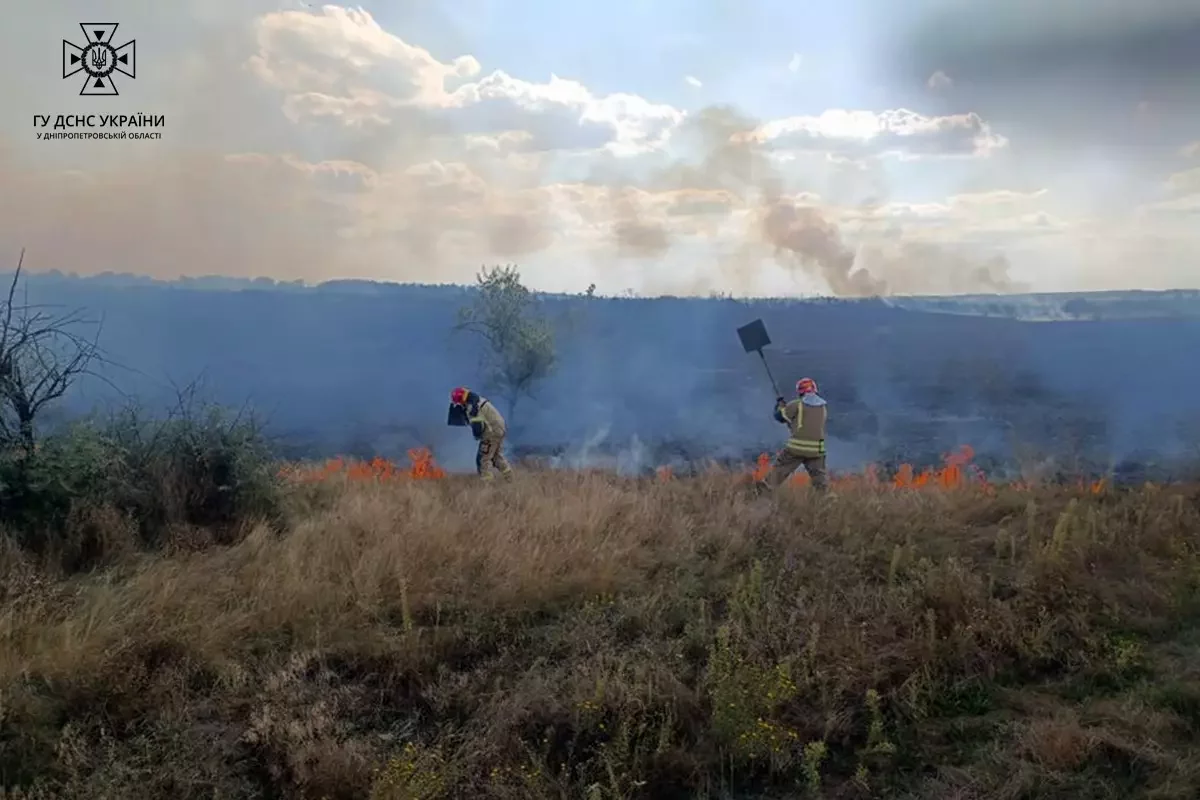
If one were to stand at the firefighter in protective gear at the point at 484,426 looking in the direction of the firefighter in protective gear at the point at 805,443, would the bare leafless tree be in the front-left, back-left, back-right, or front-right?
back-right

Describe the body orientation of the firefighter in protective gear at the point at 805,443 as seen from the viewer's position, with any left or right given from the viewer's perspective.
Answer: facing away from the viewer and to the left of the viewer

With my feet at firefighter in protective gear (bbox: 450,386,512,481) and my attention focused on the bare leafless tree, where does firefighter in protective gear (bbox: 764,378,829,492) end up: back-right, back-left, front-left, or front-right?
back-left

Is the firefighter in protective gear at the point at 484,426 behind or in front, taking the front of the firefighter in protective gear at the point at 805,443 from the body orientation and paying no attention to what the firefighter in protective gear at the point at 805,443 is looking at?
in front

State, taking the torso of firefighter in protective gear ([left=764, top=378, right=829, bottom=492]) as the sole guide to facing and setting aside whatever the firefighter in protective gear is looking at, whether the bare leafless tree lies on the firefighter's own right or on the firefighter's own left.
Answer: on the firefighter's own left
